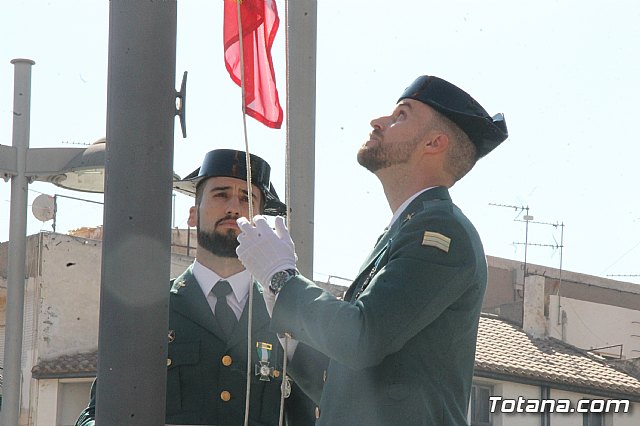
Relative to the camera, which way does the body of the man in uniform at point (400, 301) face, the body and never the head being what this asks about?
to the viewer's left

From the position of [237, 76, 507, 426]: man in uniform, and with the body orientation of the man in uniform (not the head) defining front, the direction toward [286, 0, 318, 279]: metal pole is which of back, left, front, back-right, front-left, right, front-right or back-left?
right

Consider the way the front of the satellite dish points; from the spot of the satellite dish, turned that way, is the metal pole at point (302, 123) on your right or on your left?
on your left

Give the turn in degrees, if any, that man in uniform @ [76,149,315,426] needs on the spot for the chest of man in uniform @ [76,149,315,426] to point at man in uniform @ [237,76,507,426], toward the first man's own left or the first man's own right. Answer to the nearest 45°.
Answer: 0° — they already face them

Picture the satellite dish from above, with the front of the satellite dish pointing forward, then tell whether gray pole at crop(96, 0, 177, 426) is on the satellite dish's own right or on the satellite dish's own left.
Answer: on the satellite dish's own left

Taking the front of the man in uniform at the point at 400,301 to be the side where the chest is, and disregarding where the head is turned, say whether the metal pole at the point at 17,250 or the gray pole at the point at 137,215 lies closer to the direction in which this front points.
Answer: the gray pole

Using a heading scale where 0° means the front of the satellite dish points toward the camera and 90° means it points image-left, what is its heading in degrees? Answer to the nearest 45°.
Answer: approximately 45°

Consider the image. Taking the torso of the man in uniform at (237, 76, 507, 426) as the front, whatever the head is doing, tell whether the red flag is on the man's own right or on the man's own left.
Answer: on the man's own right

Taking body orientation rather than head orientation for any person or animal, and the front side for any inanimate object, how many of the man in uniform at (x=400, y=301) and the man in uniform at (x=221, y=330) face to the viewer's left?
1

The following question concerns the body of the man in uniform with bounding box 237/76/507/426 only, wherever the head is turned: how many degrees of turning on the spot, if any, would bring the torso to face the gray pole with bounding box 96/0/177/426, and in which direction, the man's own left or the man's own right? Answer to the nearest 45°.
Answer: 0° — they already face it

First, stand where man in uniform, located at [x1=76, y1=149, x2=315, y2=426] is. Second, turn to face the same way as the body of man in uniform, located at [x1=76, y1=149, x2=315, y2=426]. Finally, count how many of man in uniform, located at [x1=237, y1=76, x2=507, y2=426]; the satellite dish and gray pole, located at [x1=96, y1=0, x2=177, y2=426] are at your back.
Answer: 1

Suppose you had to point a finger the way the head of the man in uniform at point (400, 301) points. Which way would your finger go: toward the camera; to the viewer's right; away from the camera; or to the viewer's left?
to the viewer's left

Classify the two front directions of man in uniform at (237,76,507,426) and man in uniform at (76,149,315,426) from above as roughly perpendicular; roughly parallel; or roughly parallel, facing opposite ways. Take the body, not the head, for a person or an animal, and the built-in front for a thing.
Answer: roughly perpendicular
